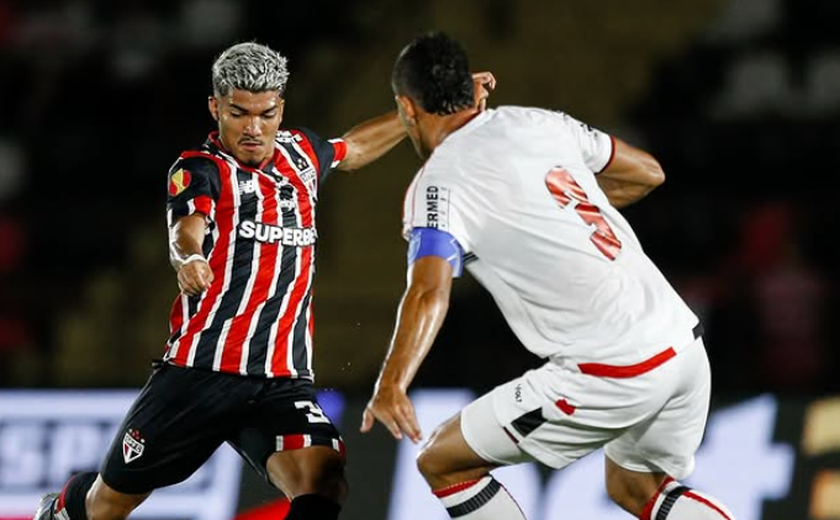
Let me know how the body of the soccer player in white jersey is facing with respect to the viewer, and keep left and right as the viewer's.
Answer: facing away from the viewer and to the left of the viewer

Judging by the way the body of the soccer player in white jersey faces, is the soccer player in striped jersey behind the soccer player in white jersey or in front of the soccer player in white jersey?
in front
